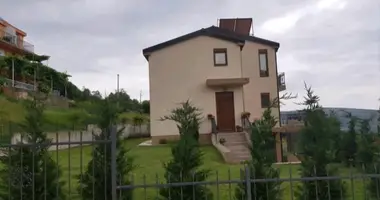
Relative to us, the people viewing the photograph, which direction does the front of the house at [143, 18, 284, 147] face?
facing the viewer

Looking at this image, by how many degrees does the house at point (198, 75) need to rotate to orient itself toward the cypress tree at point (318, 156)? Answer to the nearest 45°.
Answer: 0° — it already faces it

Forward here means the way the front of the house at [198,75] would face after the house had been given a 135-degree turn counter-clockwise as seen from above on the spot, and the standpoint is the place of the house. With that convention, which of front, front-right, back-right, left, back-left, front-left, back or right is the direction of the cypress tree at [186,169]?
back-right

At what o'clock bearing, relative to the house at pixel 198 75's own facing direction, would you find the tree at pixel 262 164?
The tree is roughly at 12 o'clock from the house.

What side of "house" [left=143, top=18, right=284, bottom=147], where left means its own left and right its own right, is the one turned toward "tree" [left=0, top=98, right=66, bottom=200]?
front

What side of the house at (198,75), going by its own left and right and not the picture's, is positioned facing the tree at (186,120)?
front

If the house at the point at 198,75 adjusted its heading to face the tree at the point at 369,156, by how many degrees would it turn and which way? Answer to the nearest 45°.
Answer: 0° — it already faces it

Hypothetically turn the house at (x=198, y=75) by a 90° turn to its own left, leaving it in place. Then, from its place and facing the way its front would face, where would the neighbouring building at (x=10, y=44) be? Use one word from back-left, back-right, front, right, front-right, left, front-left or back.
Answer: back-left
